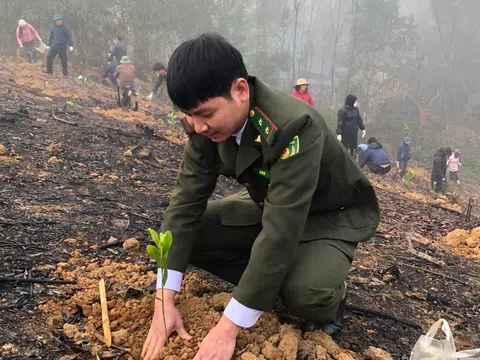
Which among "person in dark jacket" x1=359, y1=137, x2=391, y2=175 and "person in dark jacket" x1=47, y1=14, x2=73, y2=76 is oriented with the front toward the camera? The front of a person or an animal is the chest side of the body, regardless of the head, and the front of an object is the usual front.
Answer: "person in dark jacket" x1=47, y1=14, x2=73, y2=76

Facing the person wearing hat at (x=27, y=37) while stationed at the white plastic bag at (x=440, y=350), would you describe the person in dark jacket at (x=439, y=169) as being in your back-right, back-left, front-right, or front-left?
front-right

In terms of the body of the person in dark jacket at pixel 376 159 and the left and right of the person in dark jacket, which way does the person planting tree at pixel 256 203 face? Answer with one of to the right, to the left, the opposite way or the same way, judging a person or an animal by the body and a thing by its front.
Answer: to the left

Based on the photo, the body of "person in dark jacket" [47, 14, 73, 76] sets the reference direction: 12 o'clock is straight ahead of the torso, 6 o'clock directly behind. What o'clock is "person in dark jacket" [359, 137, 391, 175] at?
"person in dark jacket" [359, 137, 391, 175] is roughly at 10 o'clock from "person in dark jacket" [47, 14, 73, 76].

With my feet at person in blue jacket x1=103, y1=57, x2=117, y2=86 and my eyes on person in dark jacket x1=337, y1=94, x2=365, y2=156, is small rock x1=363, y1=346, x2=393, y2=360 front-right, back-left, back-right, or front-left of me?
front-right

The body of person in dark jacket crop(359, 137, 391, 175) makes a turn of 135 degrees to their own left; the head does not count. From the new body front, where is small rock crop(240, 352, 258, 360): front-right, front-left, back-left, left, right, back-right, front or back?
front

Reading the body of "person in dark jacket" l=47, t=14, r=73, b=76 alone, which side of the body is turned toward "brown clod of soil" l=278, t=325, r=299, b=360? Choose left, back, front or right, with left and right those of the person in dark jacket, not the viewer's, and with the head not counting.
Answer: front

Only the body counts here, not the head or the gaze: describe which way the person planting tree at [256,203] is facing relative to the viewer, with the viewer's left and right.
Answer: facing the viewer and to the left of the viewer

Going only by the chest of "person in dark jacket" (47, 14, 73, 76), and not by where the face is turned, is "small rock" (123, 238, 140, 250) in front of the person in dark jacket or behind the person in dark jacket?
in front

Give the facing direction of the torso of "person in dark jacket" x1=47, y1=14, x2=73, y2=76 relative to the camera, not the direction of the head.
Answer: toward the camera

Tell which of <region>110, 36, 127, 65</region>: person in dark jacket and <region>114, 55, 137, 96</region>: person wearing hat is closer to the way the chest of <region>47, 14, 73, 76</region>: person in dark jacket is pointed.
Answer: the person wearing hat

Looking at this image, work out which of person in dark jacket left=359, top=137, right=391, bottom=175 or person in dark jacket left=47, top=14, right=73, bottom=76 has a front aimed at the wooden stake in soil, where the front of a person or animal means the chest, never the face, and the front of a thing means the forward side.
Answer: person in dark jacket left=47, top=14, right=73, bottom=76

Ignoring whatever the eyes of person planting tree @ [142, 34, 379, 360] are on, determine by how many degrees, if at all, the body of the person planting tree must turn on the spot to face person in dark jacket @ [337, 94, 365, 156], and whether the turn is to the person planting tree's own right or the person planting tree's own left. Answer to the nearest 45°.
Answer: approximately 135° to the person planting tree's own right

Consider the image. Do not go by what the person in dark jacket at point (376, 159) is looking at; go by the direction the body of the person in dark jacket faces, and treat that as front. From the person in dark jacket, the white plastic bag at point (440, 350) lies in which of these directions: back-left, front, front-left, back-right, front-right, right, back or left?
back-left

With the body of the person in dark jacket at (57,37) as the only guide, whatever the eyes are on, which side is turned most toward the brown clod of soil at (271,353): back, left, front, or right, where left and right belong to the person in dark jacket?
front
